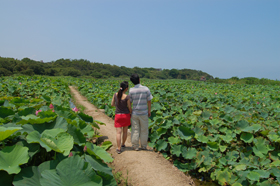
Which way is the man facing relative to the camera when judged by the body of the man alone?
away from the camera

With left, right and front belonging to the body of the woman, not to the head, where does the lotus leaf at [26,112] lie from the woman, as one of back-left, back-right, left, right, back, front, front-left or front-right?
back-left

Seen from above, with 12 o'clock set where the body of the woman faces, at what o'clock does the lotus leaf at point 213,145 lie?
The lotus leaf is roughly at 3 o'clock from the woman.

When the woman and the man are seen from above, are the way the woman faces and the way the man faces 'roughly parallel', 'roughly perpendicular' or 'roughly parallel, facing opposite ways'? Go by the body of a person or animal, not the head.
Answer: roughly parallel

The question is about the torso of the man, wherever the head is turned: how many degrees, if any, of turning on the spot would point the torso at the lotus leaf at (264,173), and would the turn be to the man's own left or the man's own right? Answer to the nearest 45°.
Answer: approximately 90° to the man's own right

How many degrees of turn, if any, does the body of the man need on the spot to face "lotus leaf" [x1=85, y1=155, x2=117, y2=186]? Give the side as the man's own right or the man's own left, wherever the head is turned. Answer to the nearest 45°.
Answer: approximately 180°

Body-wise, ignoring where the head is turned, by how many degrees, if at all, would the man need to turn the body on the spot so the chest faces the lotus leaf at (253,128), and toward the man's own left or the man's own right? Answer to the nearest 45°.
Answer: approximately 90° to the man's own right

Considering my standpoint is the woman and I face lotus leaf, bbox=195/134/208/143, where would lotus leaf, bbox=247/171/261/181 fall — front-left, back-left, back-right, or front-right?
front-right

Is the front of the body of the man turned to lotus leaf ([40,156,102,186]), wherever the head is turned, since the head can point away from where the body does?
no

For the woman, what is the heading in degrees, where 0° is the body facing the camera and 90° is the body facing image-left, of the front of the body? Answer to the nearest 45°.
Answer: approximately 180°

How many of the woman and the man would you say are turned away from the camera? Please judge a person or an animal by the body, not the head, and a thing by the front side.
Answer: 2

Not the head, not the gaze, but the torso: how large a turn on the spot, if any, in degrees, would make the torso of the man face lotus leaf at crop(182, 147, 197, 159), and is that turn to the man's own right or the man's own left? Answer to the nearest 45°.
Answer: approximately 90° to the man's own right

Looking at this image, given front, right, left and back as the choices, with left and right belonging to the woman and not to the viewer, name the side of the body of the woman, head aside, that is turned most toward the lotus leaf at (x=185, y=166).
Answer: right

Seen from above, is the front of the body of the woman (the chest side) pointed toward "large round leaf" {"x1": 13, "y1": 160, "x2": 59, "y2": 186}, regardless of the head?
no

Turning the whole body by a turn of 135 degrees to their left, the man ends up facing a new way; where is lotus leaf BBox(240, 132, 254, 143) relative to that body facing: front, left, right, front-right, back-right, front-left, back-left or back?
back-left
